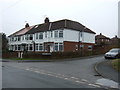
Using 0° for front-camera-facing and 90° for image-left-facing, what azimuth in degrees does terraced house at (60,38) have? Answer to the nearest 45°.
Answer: approximately 45°
